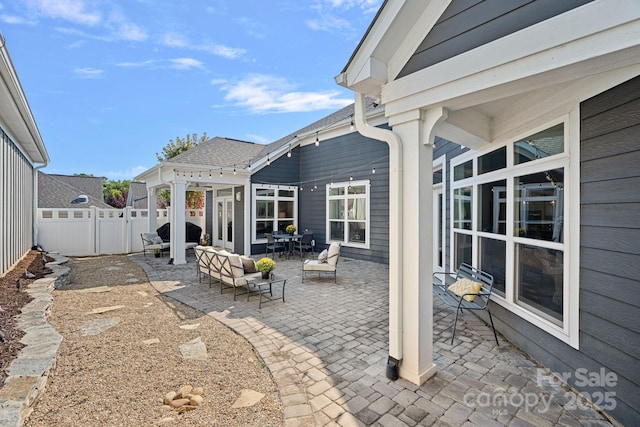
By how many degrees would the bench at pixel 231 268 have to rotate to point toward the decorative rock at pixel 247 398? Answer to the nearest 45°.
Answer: approximately 135° to its right

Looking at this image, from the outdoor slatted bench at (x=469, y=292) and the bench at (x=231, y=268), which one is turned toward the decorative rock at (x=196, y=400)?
the outdoor slatted bench

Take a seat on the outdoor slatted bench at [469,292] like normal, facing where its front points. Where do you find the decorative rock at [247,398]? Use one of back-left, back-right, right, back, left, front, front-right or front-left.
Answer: front

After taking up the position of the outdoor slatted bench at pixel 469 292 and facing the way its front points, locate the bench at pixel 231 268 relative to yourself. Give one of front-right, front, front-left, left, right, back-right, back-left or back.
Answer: front-right

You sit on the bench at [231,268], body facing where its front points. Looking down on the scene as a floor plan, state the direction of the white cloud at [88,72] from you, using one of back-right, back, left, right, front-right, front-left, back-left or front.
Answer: left

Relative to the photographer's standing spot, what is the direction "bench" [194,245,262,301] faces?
facing away from the viewer and to the right of the viewer

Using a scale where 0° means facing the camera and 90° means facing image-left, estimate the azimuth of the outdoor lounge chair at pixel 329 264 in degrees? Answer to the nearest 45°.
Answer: approximately 90°

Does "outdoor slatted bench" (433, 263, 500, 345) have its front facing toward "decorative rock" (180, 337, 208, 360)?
yes

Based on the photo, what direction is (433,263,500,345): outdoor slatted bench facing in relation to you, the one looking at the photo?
facing the viewer and to the left of the viewer
